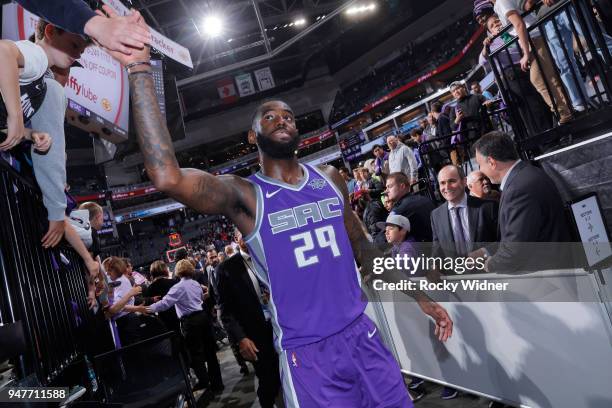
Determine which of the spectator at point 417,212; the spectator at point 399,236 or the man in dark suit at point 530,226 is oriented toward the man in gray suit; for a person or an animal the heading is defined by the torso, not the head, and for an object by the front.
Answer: the man in dark suit

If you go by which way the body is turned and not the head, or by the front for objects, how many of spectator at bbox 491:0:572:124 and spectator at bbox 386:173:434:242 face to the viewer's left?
2

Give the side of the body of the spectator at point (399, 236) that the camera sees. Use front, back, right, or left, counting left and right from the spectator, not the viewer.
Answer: left

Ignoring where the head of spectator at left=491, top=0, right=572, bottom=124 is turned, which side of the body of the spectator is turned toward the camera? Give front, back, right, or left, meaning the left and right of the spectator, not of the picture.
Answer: left

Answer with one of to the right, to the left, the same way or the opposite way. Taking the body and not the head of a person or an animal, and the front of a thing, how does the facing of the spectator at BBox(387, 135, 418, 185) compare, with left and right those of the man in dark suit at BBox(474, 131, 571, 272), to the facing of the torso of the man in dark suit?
to the left

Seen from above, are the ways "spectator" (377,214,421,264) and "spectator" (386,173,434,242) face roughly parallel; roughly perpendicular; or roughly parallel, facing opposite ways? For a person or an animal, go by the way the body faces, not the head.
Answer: roughly parallel

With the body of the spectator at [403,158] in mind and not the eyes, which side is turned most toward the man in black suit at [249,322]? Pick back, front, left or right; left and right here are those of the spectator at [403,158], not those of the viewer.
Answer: front

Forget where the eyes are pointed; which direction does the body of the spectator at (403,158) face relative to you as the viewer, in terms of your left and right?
facing the viewer and to the left of the viewer

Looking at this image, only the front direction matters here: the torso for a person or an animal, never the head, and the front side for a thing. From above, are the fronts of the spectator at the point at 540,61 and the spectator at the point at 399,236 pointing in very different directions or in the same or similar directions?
same or similar directions
